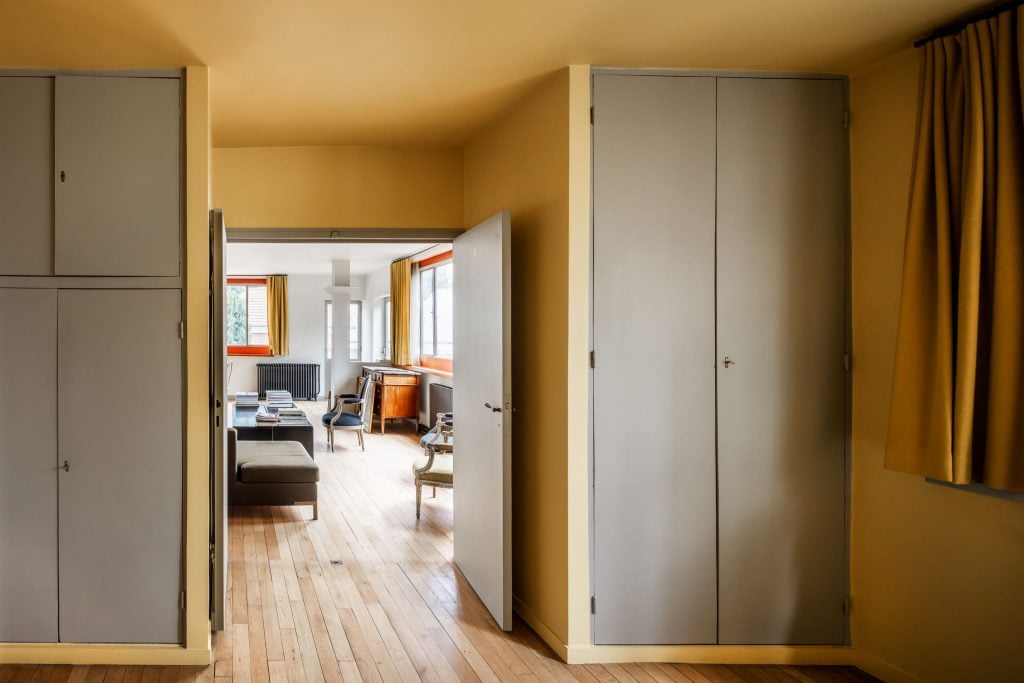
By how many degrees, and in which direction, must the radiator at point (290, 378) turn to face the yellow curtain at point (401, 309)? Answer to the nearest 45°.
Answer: approximately 45° to its left

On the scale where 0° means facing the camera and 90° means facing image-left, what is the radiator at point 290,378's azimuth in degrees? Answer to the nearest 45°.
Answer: approximately 0°

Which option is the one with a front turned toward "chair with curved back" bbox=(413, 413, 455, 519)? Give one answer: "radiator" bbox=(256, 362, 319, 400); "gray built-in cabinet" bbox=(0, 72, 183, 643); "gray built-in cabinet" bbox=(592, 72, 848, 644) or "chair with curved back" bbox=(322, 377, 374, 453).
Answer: the radiator

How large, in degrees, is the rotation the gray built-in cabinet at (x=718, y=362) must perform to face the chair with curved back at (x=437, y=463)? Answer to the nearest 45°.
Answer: approximately 135° to its right

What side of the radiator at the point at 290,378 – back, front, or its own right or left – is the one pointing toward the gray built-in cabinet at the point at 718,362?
front

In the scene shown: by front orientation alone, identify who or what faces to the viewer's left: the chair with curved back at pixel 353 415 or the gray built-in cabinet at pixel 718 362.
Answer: the chair with curved back

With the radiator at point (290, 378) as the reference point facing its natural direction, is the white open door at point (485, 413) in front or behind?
in front

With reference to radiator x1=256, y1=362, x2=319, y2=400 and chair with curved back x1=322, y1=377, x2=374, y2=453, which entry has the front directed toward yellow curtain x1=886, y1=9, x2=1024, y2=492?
the radiator

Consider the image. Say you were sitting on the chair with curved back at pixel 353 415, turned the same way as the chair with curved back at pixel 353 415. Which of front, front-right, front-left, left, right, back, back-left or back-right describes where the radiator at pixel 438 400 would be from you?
back

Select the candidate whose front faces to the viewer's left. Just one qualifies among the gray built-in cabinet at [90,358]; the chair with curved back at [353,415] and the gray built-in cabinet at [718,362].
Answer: the chair with curved back

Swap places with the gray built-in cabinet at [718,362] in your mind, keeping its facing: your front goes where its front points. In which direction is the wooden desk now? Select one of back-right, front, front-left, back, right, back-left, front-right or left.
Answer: back-right
